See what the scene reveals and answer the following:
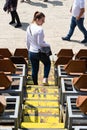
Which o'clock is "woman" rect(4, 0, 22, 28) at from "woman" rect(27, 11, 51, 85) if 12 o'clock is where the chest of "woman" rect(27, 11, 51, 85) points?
"woman" rect(4, 0, 22, 28) is roughly at 10 o'clock from "woman" rect(27, 11, 51, 85).

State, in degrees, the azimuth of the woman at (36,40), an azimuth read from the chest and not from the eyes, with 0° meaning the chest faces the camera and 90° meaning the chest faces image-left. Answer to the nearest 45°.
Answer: approximately 225°

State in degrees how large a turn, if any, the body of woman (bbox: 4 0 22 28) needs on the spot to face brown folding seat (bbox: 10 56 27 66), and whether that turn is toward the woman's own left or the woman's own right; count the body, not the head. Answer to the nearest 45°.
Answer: approximately 45° to the woman's own left

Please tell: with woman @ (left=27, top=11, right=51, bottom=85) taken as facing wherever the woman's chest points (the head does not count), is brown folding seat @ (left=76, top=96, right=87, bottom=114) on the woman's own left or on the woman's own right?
on the woman's own right

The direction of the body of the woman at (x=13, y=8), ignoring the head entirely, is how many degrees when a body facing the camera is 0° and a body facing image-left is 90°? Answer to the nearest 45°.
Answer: approximately 45°

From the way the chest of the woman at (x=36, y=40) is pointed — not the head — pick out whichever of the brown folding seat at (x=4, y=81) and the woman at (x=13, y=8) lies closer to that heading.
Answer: the woman

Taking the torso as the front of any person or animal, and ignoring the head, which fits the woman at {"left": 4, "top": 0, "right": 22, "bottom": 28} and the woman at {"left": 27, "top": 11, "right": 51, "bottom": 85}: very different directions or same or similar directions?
very different directions
